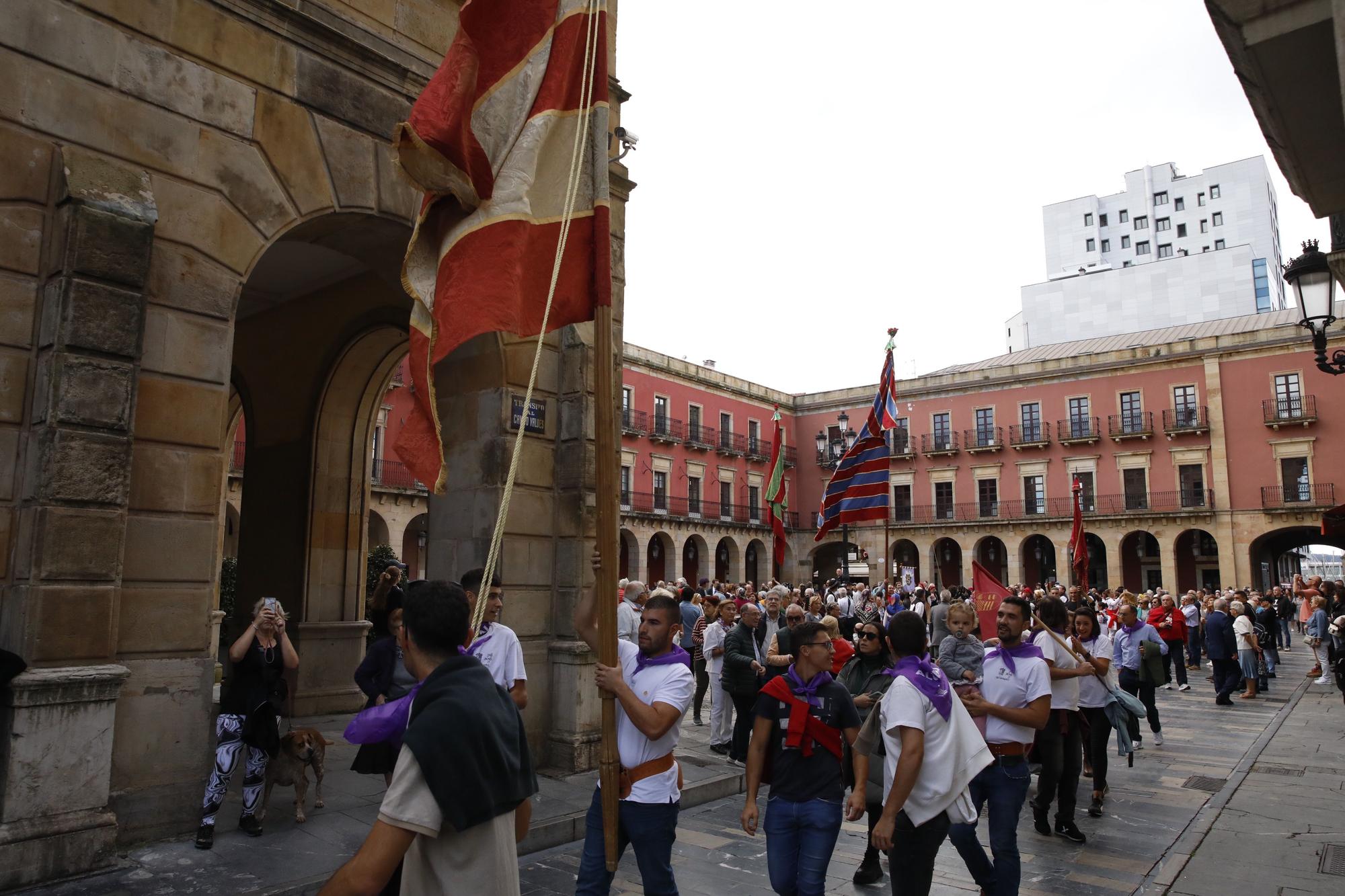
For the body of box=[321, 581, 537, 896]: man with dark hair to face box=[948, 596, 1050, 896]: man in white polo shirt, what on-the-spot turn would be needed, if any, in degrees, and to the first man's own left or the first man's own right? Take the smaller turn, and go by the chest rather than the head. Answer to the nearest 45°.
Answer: approximately 90° to the first man's own right

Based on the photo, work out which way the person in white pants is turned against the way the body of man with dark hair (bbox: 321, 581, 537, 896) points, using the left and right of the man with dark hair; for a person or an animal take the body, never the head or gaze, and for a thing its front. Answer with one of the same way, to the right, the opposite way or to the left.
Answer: the opposite way

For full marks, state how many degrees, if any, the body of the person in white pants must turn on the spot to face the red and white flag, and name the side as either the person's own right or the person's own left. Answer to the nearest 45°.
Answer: approximately 45° to the person's own right

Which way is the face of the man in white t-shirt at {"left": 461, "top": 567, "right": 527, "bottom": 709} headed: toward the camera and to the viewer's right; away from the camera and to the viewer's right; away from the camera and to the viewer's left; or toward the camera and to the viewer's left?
toward the camera and to the viewer's right

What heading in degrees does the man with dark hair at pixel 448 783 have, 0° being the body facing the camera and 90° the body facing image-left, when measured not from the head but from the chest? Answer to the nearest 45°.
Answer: approximately 135°

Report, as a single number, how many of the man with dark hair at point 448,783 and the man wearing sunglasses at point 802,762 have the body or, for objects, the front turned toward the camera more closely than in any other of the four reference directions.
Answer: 1

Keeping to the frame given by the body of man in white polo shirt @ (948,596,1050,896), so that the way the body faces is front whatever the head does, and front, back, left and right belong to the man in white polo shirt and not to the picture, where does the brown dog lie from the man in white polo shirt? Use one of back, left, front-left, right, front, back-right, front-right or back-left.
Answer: front-right

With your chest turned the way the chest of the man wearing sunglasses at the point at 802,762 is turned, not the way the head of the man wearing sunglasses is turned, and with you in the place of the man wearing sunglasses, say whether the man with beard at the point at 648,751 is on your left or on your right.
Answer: on your right
